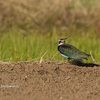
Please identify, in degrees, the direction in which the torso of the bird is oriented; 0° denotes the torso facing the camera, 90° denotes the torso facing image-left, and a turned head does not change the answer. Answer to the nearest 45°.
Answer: approximately 90°
